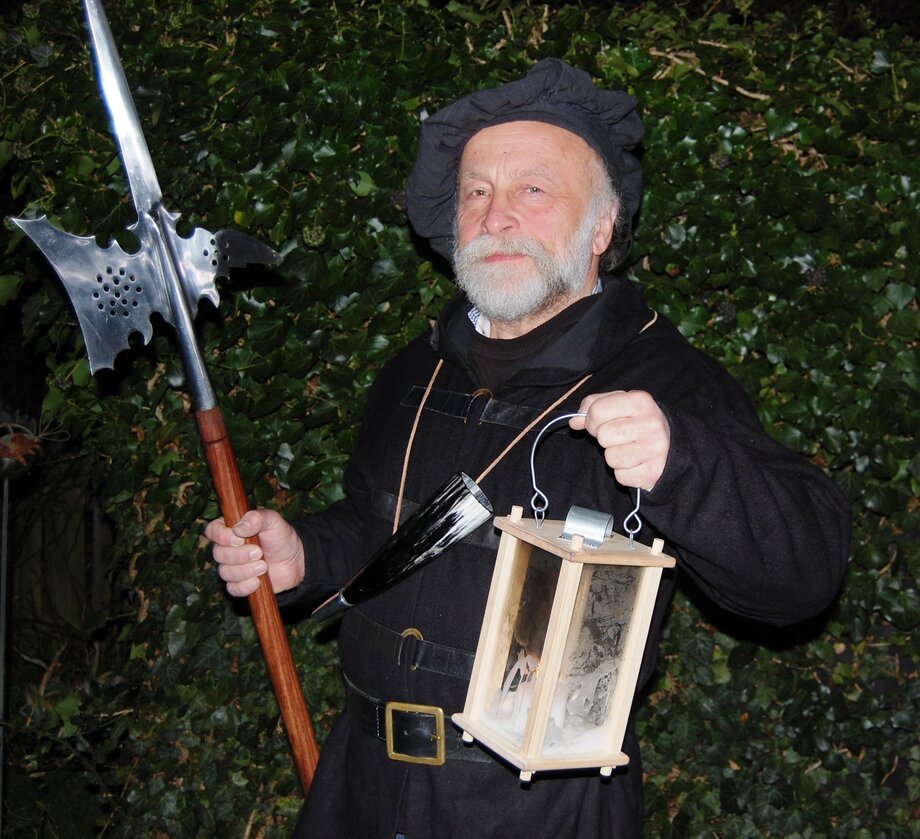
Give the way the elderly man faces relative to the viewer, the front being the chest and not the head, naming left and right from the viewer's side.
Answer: facing the viewer and to the left of the viewer
